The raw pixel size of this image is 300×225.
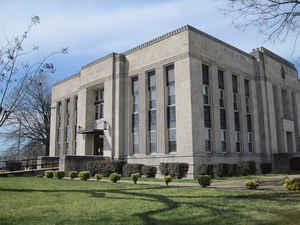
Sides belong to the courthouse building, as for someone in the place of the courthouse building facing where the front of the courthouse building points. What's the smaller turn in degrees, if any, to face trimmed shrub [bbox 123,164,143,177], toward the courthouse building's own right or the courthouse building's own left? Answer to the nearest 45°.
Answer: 0° — it already faces it

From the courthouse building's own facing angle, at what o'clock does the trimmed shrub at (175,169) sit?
The trimmed shrub is roughly at 11 o'clock from the courthouse building.

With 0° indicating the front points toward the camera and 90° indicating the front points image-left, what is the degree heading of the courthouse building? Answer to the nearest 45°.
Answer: approximately 45°

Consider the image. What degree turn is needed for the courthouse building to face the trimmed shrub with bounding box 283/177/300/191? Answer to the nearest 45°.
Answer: approximately 45° to its left

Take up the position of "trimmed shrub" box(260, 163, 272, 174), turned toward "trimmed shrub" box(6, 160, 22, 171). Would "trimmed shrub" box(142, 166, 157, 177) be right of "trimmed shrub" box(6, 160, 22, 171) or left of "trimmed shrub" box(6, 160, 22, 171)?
left

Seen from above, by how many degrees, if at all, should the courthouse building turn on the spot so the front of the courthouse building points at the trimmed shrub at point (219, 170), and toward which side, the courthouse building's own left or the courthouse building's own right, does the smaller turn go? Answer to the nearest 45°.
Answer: approximately 45° to the courthouse building's own left
